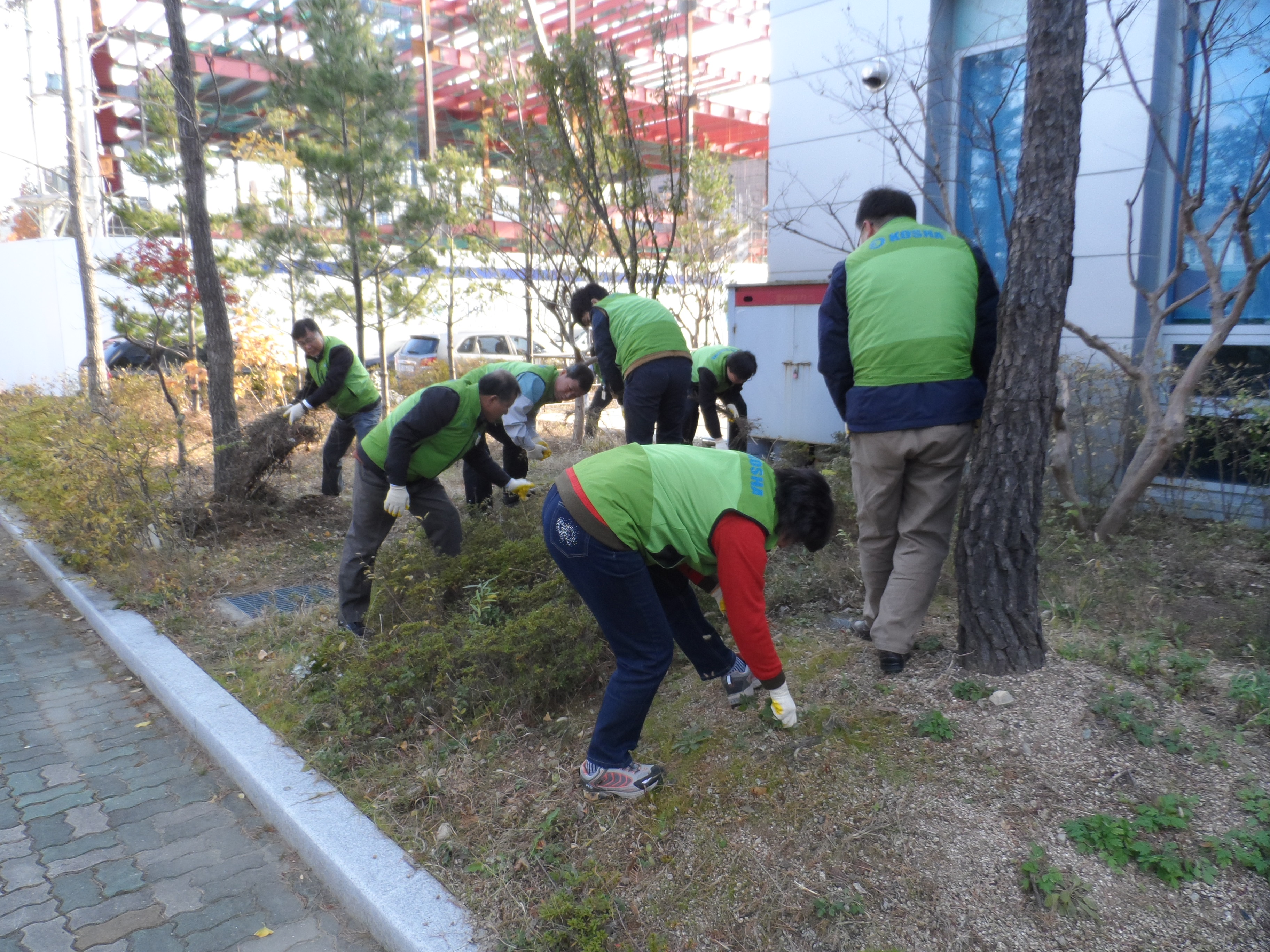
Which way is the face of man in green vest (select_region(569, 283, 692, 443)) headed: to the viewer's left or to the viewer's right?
to the viewer's left

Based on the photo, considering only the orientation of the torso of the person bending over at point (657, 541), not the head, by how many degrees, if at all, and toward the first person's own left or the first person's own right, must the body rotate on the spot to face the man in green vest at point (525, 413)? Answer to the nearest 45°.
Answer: approximately 90° to the first person's own left

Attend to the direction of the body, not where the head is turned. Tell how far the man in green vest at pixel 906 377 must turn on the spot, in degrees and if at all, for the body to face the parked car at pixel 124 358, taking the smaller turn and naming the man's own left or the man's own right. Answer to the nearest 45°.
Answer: approximately 45° to the man's own left

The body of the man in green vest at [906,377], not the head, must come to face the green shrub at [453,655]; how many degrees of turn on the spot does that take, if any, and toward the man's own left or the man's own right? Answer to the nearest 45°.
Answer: approximately 90° to the man's own left

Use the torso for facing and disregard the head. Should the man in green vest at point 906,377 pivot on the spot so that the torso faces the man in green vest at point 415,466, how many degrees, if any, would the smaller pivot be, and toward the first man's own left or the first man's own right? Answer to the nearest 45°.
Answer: approximately 90° to the first man's own left

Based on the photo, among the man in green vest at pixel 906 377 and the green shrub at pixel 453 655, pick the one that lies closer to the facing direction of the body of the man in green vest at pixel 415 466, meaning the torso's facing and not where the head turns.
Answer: the man in green vest

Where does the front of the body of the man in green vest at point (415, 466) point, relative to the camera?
to the viewer's right

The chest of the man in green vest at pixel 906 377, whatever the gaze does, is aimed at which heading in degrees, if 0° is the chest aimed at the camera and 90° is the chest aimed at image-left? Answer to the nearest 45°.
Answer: approximately 180°

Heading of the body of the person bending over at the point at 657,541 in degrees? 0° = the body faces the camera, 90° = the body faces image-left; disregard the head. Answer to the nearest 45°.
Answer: approximately 270°

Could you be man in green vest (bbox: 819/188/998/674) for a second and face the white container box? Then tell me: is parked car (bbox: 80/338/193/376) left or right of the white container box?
left

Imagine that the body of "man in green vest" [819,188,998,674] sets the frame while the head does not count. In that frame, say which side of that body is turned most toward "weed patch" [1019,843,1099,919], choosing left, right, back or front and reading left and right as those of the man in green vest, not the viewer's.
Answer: back
